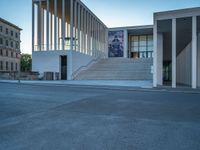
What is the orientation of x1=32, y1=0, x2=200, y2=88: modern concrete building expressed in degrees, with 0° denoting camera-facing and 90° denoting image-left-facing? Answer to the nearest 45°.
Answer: approximately 0°
